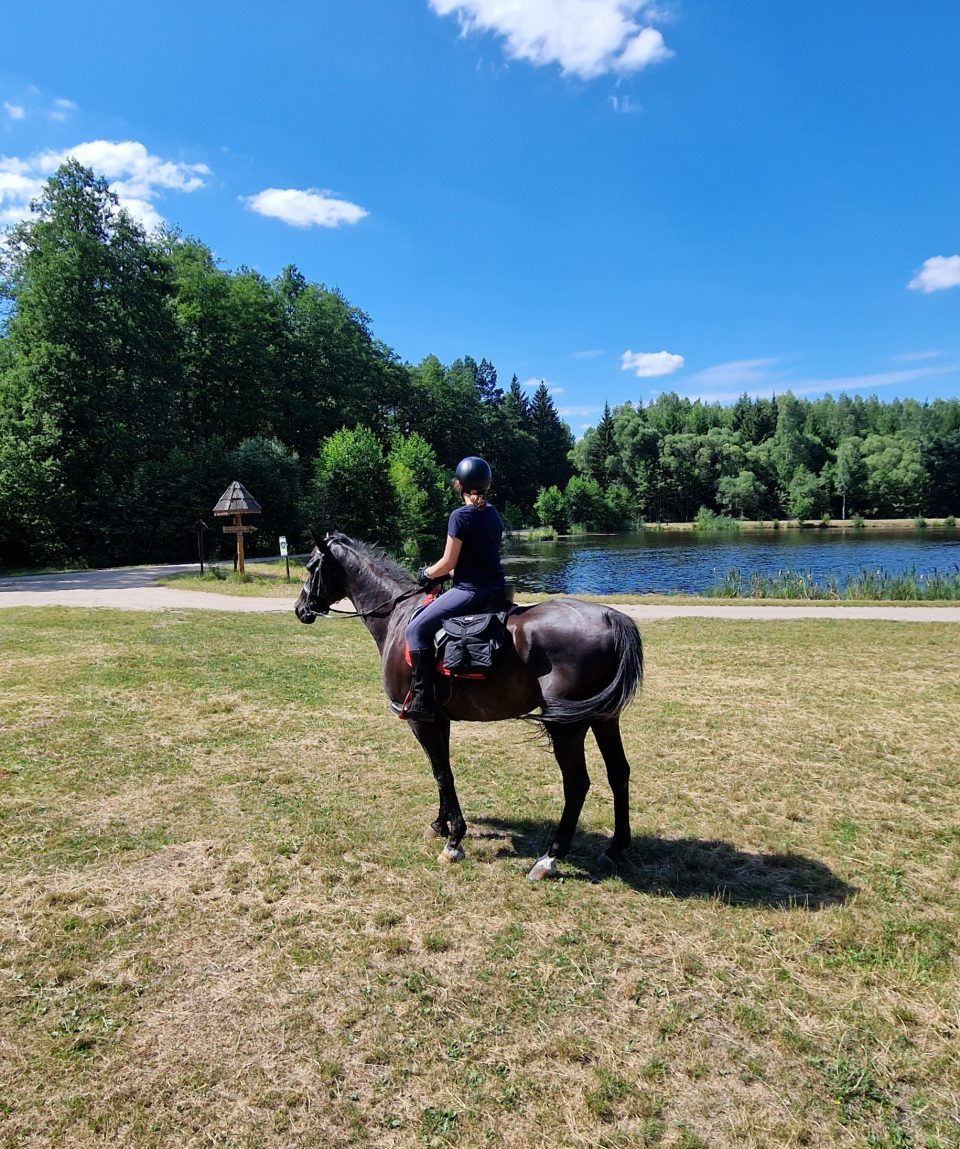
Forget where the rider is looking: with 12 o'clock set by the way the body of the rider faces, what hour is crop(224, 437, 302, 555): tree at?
The tree is roughly at 1 o'clock from the rider.

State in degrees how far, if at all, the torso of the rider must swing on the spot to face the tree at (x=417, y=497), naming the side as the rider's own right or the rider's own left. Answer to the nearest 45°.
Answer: approximately 45° to the rider's own right

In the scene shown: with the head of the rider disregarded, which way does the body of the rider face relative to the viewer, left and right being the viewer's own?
facing away from the viewer and to the left of the viewer

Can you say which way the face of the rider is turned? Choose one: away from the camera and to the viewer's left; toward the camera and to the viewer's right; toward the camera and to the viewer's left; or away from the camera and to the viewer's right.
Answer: away from the camera and to the viewer's left
